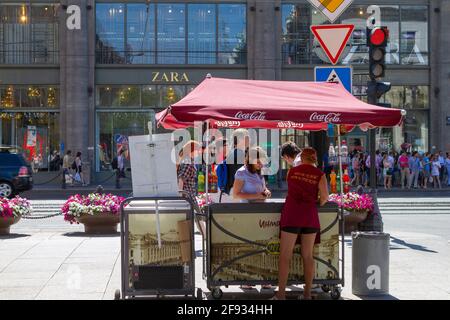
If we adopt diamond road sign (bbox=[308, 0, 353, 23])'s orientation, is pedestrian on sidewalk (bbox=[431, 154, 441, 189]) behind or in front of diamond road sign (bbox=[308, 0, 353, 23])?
behind

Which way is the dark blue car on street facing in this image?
to the viewer's left

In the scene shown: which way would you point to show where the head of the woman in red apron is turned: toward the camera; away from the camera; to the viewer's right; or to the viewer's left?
away from the camera

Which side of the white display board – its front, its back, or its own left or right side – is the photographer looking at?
back

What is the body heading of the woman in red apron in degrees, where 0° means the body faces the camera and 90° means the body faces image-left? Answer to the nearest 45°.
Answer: approximately 180°

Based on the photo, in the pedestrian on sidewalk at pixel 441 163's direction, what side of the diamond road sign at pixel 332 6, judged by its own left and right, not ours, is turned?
back

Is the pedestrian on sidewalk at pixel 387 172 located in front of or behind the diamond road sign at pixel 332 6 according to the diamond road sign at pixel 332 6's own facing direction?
behind

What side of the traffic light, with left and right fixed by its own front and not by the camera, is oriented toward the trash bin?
front

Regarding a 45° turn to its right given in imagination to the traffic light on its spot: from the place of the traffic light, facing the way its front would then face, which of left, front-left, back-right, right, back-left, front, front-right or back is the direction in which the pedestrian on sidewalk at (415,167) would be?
back-right

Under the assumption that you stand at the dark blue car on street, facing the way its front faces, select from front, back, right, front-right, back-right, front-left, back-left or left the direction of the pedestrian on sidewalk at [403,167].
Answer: back
